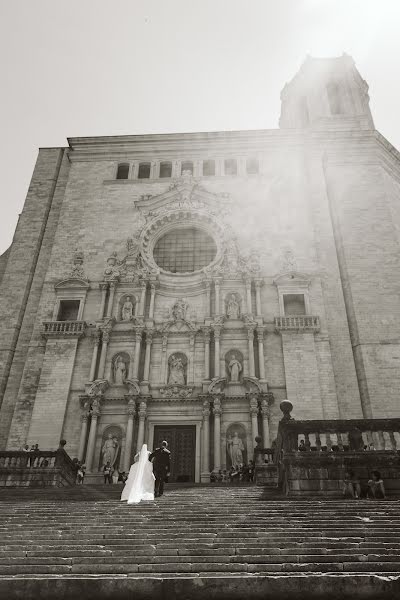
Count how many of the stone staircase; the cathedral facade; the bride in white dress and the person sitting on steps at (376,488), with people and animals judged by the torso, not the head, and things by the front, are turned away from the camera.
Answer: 1

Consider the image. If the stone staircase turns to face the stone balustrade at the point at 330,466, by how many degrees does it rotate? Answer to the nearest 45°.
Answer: approximately 135° to its left

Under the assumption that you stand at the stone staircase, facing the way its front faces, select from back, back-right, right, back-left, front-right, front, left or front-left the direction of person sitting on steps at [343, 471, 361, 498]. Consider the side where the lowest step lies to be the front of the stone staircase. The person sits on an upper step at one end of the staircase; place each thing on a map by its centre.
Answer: back-left

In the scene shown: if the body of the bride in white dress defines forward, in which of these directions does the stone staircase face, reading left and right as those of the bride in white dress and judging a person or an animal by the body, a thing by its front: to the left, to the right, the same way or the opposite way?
the opposite way

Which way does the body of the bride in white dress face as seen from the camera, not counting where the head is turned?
away from the camera

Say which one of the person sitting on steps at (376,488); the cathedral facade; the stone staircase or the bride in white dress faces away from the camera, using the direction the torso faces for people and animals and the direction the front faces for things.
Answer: the bride in white dress

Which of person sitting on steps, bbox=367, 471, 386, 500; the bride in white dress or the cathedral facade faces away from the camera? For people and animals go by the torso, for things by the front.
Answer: the bride in white dress
